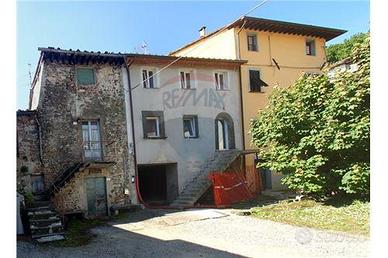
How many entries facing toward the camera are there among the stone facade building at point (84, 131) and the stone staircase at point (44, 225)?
2

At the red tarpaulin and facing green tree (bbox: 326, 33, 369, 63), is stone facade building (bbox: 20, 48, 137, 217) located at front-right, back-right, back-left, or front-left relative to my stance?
back-left

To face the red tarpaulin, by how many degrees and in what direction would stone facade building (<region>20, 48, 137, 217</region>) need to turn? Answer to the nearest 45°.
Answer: approximately 90° to its left

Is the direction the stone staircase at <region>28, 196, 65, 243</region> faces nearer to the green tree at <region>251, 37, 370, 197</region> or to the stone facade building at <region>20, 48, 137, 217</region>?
the green tree

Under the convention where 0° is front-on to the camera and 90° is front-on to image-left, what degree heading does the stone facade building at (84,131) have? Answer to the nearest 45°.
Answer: approximately 0°

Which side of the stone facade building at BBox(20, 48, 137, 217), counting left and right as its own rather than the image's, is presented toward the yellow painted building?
left

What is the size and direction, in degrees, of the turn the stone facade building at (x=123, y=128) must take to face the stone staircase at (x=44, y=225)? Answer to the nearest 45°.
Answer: approximately 45° to its right

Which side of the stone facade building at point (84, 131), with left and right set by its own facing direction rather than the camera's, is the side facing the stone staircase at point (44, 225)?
front

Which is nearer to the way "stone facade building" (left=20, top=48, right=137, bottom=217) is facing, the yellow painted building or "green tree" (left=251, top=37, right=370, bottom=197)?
the green tree

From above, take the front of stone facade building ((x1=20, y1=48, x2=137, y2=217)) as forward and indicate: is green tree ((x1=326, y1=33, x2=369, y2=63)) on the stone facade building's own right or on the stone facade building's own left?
on the stone facade building's own left
